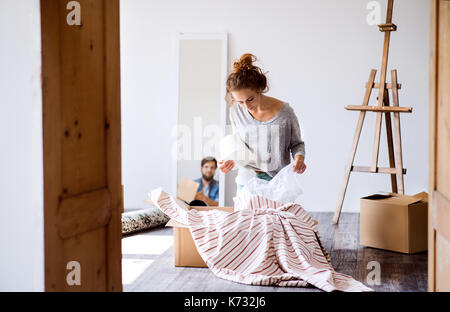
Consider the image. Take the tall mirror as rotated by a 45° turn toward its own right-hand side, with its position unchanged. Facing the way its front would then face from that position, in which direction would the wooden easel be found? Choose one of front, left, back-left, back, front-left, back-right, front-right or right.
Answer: left

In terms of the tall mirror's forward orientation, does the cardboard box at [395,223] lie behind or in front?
in front

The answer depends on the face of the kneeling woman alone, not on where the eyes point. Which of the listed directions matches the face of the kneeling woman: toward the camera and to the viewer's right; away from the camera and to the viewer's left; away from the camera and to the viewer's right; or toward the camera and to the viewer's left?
toward the camera and to the viewer's left

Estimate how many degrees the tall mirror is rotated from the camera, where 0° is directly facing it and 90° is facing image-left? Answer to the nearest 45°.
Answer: approximately 0°

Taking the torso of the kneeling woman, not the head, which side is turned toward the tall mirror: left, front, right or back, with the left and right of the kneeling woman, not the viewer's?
back

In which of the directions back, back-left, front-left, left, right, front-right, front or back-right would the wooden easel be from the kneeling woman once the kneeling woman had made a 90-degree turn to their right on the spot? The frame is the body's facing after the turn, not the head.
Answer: back-right

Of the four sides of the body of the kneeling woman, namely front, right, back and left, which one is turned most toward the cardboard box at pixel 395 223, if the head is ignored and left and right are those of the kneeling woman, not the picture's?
left

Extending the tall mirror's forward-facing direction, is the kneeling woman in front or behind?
in front

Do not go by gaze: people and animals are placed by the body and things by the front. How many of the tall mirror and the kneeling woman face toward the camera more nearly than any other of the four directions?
2

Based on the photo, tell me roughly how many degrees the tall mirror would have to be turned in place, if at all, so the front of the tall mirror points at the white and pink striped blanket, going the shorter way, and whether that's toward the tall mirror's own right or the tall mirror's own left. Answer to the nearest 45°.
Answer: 0° — it already faces it
